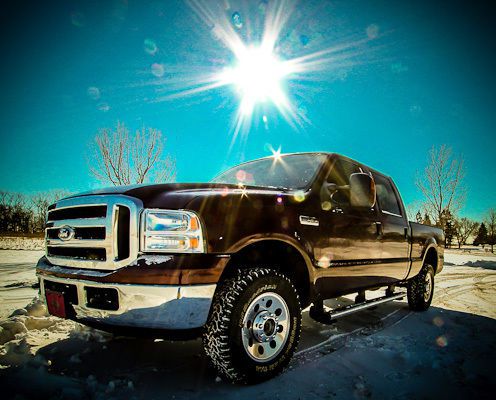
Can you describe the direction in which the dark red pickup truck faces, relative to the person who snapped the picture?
facing the viewer and to the left of the viewer
